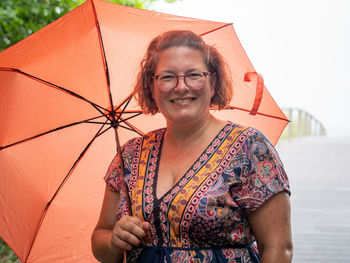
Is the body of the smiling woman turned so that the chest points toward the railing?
no

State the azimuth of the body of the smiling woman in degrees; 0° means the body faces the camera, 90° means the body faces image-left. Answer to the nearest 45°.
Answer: approximately 45°

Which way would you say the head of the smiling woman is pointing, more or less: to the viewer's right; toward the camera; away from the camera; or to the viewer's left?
toward the camera
